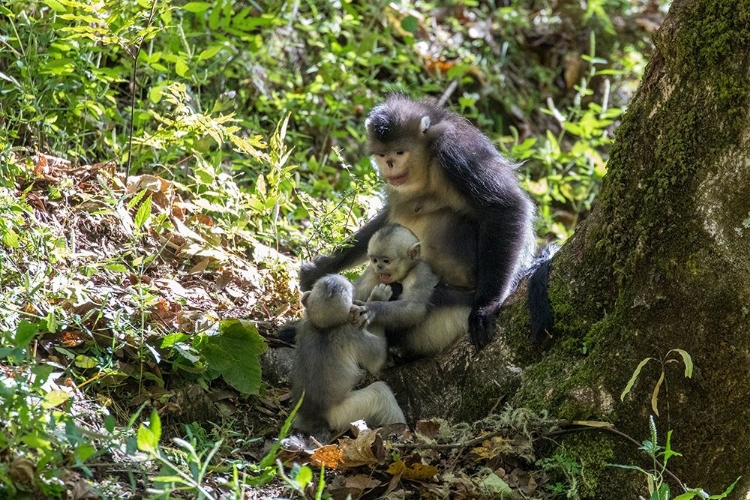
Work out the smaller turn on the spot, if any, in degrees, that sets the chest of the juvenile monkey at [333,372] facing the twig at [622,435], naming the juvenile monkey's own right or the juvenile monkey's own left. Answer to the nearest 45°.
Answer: approximately 90° to the juvenile monkey's own right

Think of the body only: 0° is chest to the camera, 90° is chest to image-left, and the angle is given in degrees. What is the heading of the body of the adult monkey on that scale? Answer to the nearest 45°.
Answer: approximately 45°

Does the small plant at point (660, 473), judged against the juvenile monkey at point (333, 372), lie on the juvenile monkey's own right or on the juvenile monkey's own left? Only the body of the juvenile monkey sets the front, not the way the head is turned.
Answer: on the juvenile monkey's own right

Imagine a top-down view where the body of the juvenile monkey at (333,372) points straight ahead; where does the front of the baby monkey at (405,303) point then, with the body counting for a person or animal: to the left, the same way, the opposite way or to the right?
the opposite way

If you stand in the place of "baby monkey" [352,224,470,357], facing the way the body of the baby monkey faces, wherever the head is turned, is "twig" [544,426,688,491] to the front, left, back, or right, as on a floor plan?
left

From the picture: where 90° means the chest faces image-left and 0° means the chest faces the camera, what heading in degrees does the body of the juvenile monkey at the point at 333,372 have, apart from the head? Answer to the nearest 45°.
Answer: approximately 225°

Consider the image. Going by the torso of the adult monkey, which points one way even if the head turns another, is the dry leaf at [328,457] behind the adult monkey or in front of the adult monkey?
in front

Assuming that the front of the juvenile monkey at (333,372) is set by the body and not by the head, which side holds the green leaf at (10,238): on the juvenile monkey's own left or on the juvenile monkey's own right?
on the juvenile monkey's own left

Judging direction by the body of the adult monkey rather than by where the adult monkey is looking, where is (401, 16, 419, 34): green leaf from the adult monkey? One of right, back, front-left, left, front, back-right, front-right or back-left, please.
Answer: back-right

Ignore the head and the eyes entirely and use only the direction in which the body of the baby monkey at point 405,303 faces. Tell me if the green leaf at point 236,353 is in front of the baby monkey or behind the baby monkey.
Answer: in front
